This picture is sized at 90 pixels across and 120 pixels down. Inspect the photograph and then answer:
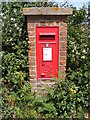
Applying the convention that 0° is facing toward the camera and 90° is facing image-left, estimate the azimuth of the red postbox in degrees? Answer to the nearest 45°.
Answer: approximately 0°
